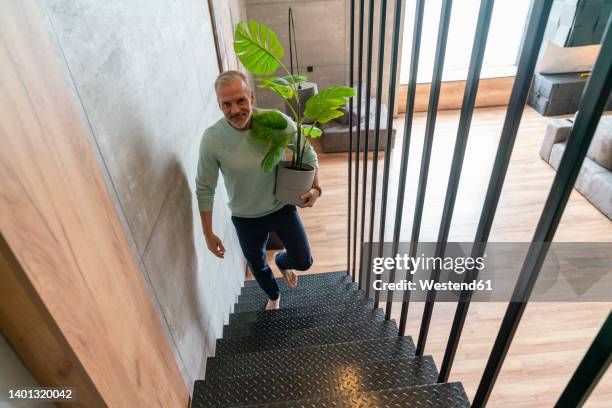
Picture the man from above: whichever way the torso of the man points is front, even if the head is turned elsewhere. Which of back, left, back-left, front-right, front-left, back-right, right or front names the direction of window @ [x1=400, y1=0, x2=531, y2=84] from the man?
back-left

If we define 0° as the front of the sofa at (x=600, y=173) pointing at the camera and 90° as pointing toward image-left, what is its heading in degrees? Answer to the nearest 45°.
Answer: approximately 45°

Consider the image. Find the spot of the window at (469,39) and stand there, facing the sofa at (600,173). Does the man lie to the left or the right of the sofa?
right

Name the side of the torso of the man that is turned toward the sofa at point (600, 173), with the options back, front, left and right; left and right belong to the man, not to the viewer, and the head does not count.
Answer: left

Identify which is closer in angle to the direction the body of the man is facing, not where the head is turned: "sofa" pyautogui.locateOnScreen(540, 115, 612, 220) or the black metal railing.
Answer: the black metal railing

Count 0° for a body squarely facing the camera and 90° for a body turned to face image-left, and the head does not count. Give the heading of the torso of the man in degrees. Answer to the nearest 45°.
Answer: approximately 0°

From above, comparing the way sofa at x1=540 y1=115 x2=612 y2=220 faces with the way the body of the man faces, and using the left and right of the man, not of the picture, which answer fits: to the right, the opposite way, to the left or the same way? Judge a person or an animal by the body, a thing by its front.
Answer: to the right

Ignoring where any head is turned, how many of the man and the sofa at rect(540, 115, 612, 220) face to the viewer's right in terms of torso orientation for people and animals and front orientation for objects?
0

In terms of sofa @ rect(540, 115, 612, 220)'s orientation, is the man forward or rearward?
forward
